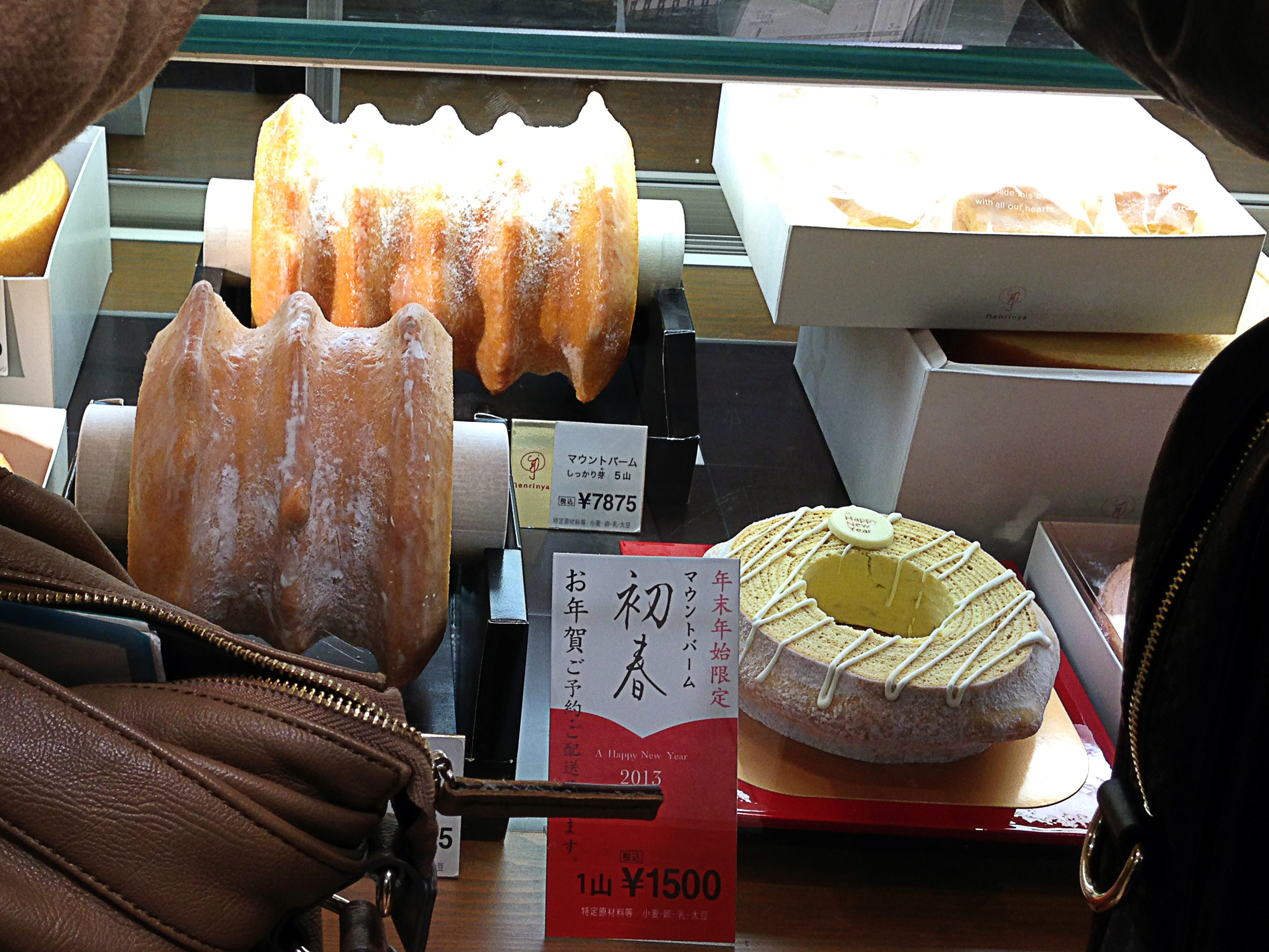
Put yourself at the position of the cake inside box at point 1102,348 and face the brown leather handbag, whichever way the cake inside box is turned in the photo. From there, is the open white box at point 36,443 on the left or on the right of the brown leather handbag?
right

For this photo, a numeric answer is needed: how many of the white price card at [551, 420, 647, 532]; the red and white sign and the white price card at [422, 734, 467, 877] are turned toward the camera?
3

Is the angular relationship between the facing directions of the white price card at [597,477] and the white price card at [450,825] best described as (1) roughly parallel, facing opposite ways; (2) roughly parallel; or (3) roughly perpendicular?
roughly parallel

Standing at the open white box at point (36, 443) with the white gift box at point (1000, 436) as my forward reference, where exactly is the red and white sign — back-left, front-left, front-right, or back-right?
front-right

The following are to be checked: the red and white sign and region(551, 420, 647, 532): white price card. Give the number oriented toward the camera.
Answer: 2

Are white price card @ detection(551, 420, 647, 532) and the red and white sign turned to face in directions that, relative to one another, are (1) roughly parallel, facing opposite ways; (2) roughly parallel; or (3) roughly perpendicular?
roughly parallel

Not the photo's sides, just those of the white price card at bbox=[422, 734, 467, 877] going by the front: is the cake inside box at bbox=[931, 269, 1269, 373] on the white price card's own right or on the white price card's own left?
on the white price card's own left

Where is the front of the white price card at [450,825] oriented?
toward the camera

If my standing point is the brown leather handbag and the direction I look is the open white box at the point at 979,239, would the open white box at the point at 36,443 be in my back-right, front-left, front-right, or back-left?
front-left

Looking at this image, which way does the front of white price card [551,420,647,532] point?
toward the camera
